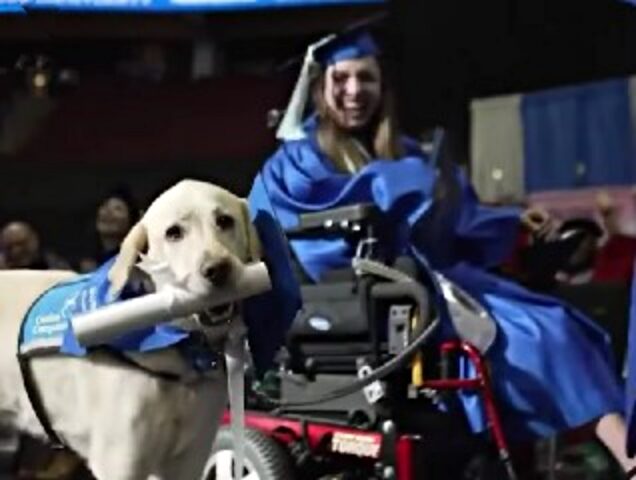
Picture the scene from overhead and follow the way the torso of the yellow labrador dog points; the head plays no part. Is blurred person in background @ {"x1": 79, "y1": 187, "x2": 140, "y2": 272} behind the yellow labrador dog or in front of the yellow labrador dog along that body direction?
behind

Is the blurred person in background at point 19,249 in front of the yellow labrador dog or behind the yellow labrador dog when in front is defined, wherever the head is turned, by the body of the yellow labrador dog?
behind

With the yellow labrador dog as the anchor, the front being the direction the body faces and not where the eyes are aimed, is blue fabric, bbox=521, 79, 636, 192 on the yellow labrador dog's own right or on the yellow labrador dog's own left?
on the yellow labrador dog's own left

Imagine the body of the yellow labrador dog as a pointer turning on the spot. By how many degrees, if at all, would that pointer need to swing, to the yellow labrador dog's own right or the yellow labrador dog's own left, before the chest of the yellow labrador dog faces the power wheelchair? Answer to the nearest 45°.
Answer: approximately 90° to the yellow labrador dog's own left

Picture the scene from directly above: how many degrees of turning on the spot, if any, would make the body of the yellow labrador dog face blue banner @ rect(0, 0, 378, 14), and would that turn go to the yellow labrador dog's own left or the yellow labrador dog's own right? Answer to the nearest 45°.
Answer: approximately 135° to the yellow labrador dog's own left

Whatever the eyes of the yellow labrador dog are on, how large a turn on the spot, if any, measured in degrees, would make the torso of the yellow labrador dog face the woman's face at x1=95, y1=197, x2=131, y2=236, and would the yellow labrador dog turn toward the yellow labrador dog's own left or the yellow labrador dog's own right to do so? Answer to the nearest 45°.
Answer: approximately 135° to the yellow labrador dog's own left

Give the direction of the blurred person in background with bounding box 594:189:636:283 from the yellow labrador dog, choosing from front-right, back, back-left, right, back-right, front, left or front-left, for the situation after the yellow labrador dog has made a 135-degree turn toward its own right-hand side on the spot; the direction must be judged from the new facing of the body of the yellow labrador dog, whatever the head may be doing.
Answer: back-right
